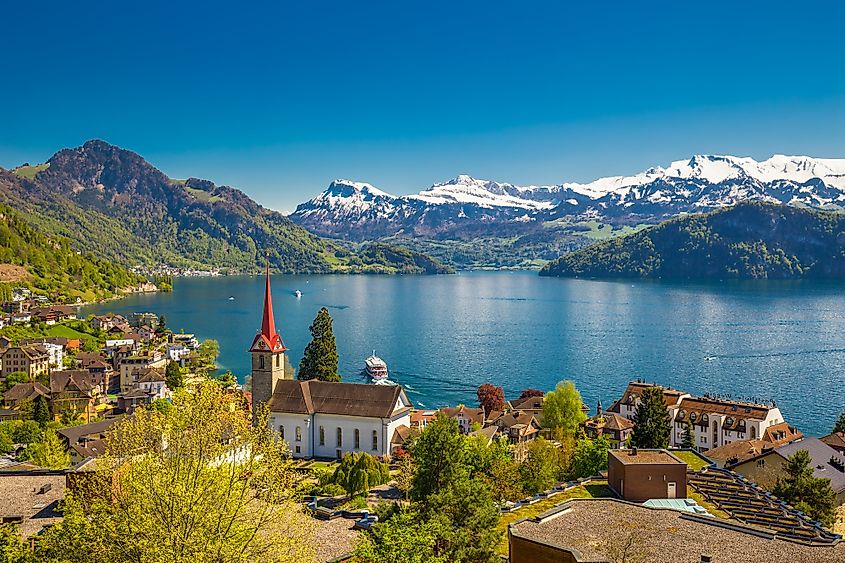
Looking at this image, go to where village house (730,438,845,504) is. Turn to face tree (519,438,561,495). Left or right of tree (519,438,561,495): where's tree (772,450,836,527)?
left

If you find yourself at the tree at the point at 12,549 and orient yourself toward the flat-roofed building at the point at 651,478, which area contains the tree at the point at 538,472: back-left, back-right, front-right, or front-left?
front-left

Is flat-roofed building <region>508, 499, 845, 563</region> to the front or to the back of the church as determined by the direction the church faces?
to the front

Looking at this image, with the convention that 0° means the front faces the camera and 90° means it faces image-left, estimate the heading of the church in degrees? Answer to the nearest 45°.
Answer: approximately 315°

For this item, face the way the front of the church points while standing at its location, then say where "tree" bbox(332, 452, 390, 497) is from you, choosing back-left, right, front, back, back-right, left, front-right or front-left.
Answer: front-right

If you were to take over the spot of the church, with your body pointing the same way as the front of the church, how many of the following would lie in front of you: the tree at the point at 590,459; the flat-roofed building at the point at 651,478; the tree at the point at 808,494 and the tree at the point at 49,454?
3

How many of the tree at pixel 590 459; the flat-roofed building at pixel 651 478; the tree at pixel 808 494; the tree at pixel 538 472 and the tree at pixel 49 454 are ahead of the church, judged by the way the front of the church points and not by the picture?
4

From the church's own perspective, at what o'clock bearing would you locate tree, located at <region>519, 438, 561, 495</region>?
The tree is roughly at 12 o'clock from the church.

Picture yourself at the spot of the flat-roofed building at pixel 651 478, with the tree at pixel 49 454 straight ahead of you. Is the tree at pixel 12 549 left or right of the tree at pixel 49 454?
left

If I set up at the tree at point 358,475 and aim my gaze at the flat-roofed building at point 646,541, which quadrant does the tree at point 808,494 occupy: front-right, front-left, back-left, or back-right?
front-left

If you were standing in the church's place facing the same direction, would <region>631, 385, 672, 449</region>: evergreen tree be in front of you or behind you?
in front

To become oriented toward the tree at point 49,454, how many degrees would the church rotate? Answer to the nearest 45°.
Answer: approximately 135° to its right
